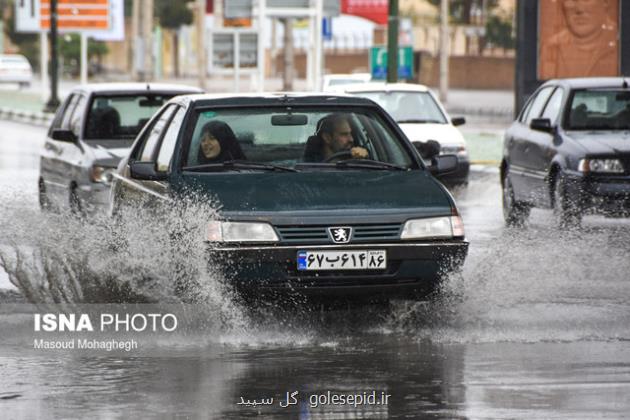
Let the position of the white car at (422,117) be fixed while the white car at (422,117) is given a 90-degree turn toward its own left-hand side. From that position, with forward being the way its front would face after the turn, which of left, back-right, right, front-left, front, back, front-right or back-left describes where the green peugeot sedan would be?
back-right

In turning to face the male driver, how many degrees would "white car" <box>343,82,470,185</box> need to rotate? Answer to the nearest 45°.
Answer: approximately 45° to its right

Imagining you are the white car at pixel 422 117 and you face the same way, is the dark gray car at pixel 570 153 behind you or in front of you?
in front

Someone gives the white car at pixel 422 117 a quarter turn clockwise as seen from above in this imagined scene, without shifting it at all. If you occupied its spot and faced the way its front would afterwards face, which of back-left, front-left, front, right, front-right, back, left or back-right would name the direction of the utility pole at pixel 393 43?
back-right

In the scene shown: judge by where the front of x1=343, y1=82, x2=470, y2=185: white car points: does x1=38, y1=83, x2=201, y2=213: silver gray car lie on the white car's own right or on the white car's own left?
on the white car's own right

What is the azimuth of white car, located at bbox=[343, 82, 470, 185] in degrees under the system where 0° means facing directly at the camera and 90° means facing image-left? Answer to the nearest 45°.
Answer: approximately 315°
